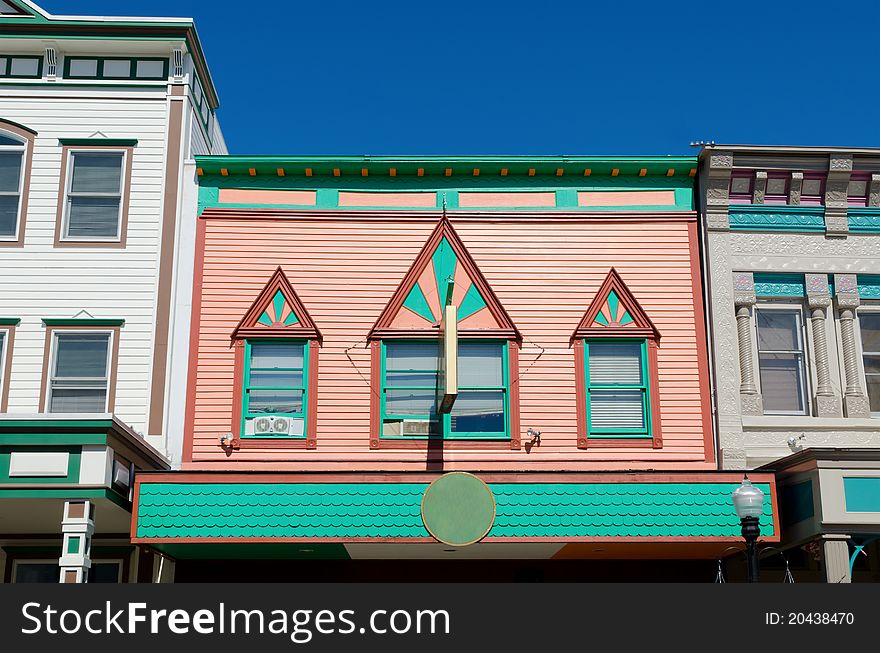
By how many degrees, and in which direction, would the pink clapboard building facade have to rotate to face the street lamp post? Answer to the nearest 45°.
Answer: approximately 45° to its left

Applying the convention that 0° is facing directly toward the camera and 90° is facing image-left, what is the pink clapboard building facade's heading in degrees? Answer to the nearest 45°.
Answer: approximately 0°

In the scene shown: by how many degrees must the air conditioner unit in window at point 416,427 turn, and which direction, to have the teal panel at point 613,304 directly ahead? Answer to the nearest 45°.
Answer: approximately 90° to its left

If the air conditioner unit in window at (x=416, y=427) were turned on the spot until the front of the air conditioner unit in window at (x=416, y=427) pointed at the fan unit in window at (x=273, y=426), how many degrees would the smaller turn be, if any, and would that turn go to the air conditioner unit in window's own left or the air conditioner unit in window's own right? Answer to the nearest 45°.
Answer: approximately 90° to the air conditioner unit in window's own right
